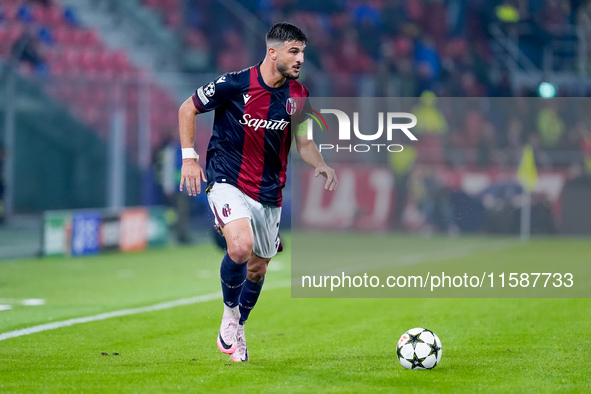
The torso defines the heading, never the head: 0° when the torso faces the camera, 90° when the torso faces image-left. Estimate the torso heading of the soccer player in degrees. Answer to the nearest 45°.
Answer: approximately 315°

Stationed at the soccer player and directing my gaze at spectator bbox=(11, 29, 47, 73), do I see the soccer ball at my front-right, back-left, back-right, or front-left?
back-right

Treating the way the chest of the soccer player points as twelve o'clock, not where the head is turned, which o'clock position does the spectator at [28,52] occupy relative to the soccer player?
The spectator is roughly at 7 o'clock from the soccer player.

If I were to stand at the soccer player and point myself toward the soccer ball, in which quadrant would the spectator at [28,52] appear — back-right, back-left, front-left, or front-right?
back-left
